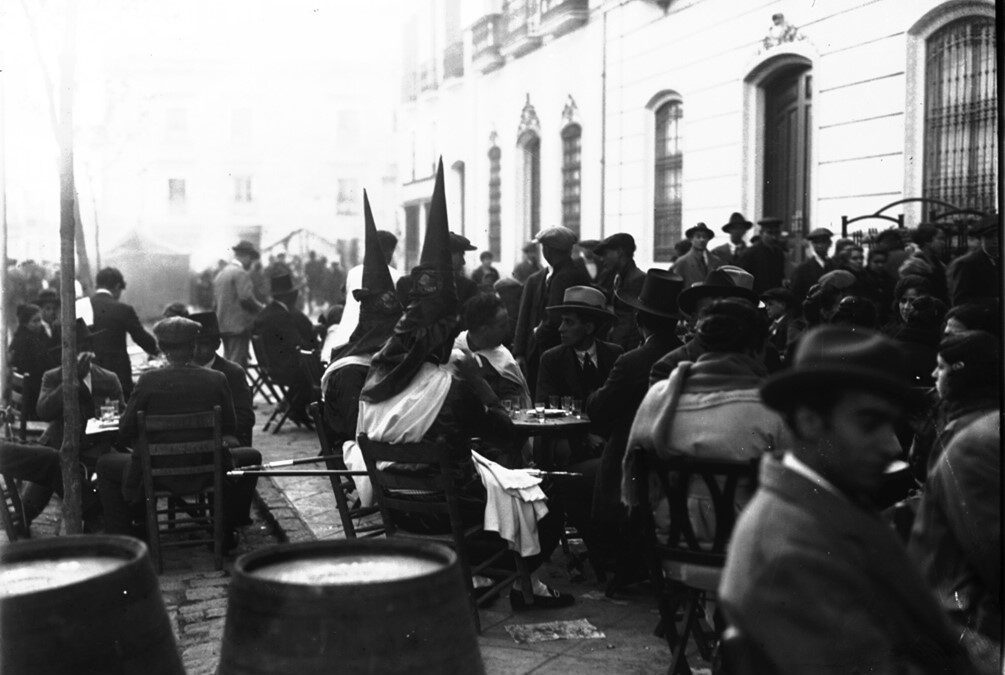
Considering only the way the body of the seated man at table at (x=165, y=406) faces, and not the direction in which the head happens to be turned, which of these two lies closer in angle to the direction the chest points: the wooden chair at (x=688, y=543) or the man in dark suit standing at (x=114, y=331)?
the man in dark suit standing

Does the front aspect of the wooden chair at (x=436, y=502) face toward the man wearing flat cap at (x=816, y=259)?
yes

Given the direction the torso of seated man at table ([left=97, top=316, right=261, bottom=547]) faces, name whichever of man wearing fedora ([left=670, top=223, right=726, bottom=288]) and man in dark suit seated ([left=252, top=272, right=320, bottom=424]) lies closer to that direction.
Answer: the man in dark suit seated

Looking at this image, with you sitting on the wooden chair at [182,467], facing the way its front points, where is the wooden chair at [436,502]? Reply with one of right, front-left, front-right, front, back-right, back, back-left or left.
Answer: back-right

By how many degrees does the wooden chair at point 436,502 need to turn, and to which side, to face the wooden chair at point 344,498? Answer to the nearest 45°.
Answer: approximately 90° to its left

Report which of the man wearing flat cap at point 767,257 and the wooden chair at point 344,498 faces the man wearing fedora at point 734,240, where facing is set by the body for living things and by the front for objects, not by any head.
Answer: the wooden chair

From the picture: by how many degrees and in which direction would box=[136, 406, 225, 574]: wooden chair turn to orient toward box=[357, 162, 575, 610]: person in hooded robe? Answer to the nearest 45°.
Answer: approximately 135° to its right

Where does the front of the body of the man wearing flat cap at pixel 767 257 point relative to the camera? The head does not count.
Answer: toward the camera

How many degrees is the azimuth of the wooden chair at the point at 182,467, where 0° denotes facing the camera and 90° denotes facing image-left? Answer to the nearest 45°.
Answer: approximately 180°

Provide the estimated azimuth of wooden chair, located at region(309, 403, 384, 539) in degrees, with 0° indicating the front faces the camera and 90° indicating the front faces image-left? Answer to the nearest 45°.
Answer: approximately 225°

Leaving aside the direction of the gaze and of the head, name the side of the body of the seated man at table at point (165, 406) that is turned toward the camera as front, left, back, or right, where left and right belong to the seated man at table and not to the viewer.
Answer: back

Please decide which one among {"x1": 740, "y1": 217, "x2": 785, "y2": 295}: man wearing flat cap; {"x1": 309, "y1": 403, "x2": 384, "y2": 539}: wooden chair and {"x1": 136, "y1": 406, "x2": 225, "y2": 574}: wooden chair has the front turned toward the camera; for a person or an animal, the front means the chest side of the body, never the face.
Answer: the man wearing flat cap

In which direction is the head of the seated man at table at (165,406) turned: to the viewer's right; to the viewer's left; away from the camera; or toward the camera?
away from the camera

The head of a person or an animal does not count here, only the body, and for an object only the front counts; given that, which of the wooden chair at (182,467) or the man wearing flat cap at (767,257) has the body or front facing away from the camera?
the wooden chair
